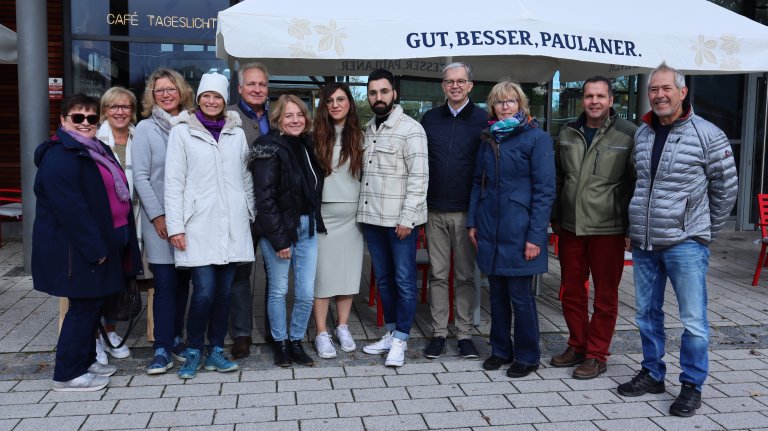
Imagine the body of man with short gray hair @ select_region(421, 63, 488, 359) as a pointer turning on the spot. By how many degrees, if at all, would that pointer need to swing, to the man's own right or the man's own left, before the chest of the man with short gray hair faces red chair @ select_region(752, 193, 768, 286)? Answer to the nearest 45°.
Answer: approximately 135° to the man's own left

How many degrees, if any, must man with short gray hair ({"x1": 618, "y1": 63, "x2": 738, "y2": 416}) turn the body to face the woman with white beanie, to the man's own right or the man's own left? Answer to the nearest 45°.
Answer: approximately 45° to the man's own right

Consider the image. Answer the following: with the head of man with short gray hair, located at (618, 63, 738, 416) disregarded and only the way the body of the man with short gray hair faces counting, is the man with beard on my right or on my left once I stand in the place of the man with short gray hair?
on my right

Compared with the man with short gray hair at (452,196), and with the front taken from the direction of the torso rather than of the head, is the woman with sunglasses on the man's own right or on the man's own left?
on the man's own right

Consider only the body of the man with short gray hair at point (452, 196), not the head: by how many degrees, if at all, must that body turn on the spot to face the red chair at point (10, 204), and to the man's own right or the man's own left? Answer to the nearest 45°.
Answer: approximately 135° to the man's own right

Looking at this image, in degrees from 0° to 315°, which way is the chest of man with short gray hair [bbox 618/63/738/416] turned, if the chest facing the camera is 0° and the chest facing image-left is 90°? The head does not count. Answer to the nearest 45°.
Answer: approximately 45°

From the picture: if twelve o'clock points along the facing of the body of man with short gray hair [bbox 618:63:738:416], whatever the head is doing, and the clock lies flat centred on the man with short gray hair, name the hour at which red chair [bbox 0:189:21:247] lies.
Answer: The red chair is roughly at 2 o'clock from the man with short gray hair.

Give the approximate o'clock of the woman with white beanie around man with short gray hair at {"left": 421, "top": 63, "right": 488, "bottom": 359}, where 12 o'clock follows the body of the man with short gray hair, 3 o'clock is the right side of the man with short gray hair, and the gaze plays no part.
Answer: The woman with white beanie is roughly at 2 o'clock from the man with short gray hair.

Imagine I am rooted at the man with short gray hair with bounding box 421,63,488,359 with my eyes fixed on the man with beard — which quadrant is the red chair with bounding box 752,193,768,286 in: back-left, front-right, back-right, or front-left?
back-right
